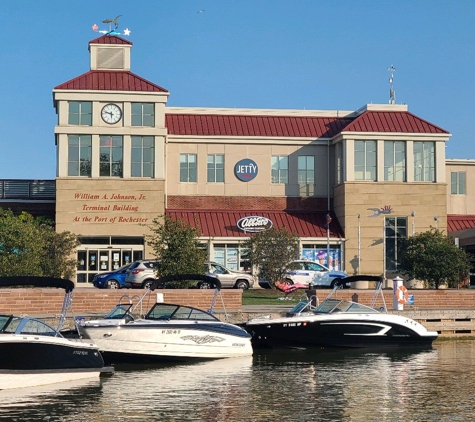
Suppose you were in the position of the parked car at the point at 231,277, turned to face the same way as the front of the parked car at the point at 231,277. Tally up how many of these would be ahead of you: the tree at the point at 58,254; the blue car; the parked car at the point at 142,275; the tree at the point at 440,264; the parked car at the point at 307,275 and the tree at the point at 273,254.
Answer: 3

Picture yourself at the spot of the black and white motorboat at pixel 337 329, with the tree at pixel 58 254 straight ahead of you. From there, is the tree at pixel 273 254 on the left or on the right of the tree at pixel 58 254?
right

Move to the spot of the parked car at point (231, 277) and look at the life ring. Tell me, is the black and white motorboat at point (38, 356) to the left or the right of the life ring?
right

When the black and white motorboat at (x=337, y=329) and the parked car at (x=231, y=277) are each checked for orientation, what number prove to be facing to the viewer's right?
1

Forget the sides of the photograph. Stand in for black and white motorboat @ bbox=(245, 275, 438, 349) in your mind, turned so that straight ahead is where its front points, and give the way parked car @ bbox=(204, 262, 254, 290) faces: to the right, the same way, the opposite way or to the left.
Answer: the opposite way
